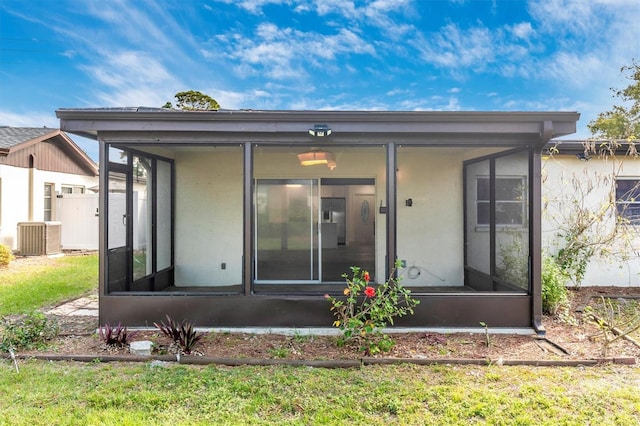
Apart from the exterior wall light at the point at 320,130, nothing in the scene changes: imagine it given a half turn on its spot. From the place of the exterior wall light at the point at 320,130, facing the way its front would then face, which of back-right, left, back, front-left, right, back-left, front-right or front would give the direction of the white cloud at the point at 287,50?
front

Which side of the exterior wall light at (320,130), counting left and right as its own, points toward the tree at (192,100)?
back

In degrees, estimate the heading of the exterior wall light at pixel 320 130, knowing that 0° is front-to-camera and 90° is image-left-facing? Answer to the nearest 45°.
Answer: approximately 0°

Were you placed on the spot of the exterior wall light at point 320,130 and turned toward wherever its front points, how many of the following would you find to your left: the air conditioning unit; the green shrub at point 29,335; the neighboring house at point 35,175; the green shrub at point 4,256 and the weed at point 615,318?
1

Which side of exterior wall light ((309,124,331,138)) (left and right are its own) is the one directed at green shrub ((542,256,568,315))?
left

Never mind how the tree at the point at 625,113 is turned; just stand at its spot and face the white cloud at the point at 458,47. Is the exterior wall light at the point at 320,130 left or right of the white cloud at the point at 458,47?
left
